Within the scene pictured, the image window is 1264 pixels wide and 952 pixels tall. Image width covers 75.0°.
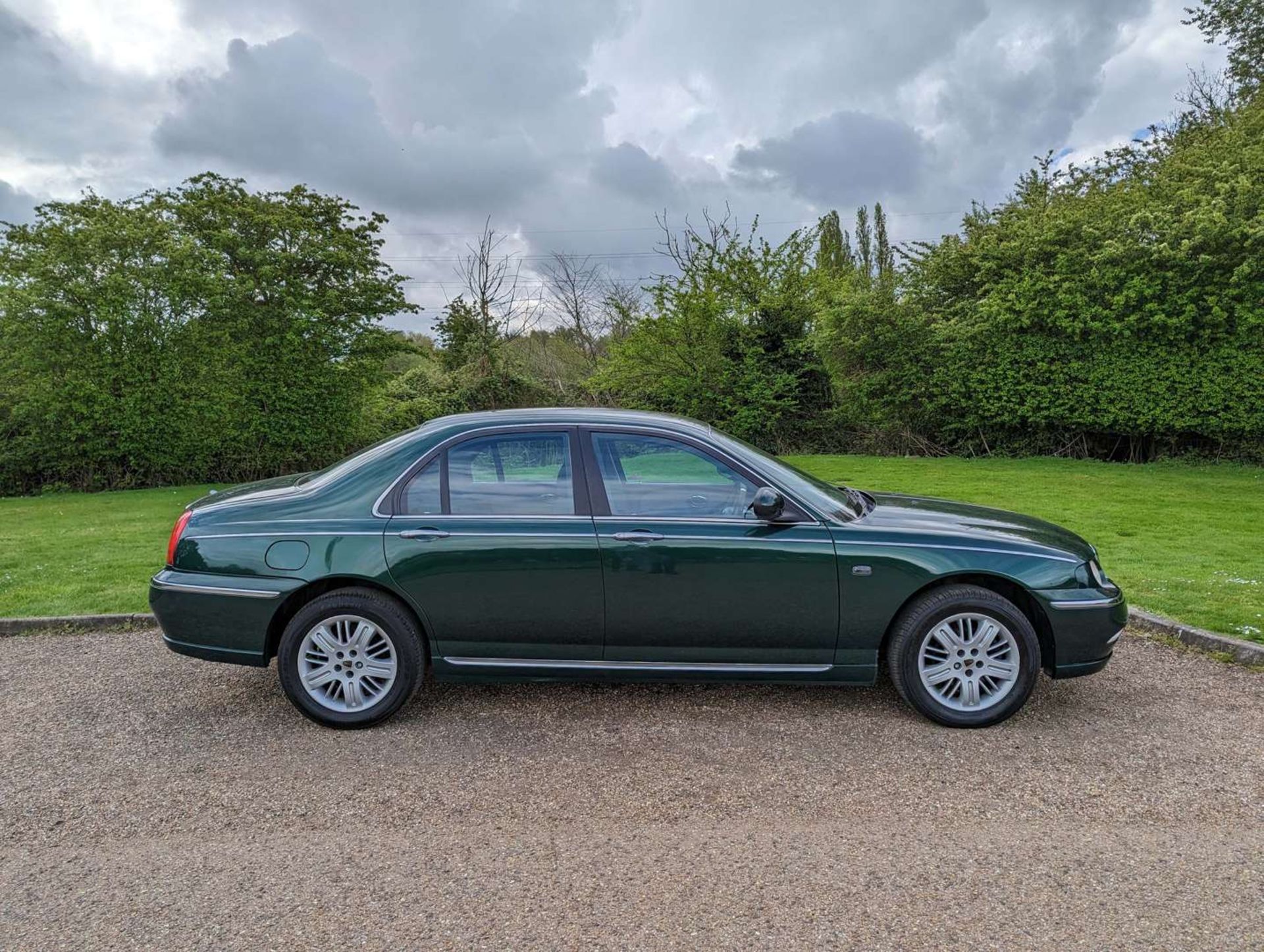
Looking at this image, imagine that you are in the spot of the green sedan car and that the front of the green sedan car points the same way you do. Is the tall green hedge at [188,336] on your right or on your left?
on your left

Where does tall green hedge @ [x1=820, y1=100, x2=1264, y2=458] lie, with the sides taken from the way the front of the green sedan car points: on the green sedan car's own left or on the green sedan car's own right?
on the green sedan car's own left

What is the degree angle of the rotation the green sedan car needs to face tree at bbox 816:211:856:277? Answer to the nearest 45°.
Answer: approximately 90° to its left

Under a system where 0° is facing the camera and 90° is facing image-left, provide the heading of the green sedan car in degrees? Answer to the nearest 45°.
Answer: approximately 270°

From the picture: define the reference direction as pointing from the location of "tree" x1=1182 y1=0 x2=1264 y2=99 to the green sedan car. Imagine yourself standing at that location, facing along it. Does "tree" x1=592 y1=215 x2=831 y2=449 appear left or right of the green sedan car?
right

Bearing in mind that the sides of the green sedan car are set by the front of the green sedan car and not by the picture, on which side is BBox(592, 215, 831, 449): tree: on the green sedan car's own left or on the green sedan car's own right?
on the green sedan car's own left

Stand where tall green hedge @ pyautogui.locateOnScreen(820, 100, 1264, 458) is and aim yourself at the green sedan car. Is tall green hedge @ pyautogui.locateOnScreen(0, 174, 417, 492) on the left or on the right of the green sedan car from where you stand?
right
